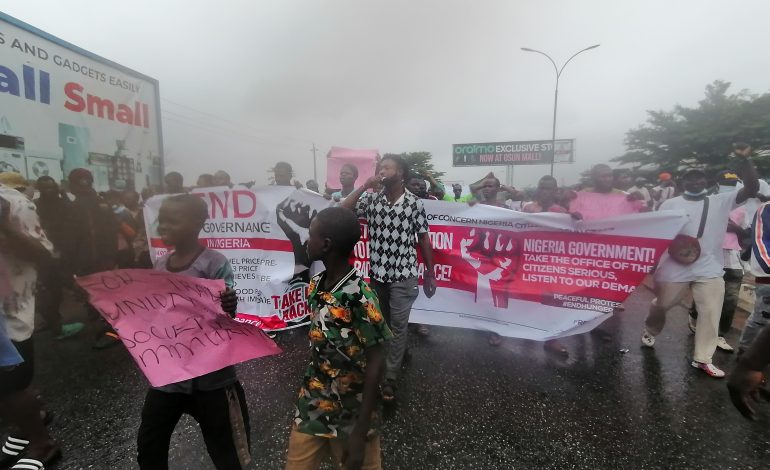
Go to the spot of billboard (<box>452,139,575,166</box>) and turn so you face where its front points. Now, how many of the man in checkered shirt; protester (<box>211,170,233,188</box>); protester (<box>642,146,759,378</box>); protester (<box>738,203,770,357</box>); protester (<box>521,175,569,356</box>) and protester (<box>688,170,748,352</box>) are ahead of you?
6

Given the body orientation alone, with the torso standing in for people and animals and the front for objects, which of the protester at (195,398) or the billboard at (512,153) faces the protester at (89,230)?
the billboard

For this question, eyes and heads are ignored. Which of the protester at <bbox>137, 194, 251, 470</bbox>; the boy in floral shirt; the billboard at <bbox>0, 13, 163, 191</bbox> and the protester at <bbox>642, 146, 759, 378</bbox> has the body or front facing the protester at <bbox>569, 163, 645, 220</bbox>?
the billboard

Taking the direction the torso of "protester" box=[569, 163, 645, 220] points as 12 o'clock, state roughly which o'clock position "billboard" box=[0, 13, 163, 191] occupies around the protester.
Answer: The billboard is roughly at 2 o'clock from the protester.

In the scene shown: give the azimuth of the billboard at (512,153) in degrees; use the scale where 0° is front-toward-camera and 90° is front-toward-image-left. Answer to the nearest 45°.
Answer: approximately 0°

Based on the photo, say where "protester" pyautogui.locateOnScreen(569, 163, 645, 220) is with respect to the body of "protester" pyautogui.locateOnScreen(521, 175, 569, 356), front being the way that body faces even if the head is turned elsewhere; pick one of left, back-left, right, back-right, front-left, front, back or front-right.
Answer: left

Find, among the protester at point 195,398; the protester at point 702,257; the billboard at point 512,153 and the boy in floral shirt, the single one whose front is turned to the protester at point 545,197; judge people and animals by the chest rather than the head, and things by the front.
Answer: the billboard

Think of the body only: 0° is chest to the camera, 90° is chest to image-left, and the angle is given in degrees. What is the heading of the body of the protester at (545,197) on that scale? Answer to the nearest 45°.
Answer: approximately 0°

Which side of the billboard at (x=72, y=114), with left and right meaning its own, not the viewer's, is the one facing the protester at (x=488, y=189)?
front

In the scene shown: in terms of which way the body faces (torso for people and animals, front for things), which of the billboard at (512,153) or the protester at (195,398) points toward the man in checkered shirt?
the billboard

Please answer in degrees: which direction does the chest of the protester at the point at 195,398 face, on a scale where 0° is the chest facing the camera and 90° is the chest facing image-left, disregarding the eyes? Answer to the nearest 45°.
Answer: approximately 45°

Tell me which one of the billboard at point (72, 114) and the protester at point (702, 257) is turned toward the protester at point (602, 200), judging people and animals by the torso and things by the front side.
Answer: the billboard

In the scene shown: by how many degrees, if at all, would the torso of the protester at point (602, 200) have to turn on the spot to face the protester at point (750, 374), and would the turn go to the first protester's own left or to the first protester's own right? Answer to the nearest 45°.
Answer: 0° — they already face them

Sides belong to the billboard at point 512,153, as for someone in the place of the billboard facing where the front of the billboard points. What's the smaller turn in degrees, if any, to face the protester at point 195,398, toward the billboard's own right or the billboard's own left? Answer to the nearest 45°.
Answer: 0° — it already faces them
